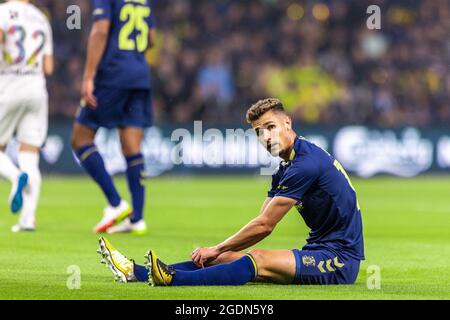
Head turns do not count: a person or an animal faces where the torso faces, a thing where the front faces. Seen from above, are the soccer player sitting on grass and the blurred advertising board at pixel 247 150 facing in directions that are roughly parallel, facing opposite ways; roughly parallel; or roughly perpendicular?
roughly perpendicular

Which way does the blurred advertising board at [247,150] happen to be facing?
toward the camera

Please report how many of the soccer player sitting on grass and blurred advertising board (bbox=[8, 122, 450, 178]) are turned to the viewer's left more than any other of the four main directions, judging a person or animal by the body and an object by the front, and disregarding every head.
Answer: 1

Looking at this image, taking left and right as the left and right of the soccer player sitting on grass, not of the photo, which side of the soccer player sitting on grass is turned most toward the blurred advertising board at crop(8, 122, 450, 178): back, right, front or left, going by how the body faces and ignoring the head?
right

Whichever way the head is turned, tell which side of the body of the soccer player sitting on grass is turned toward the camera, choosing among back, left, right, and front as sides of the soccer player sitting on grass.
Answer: left

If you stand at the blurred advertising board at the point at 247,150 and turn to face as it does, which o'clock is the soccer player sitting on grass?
The soccer player sitting on grass is roughly at 12 o'clock from the blurred advertising board.

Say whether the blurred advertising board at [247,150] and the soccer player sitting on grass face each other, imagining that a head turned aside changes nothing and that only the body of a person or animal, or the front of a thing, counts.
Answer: no

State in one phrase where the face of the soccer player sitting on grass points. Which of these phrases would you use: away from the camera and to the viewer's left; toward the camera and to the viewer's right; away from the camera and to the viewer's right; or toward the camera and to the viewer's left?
toward the camera and to the viewer's left

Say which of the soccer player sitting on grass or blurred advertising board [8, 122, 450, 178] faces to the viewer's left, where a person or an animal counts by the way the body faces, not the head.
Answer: the soccer player sitting on grass
